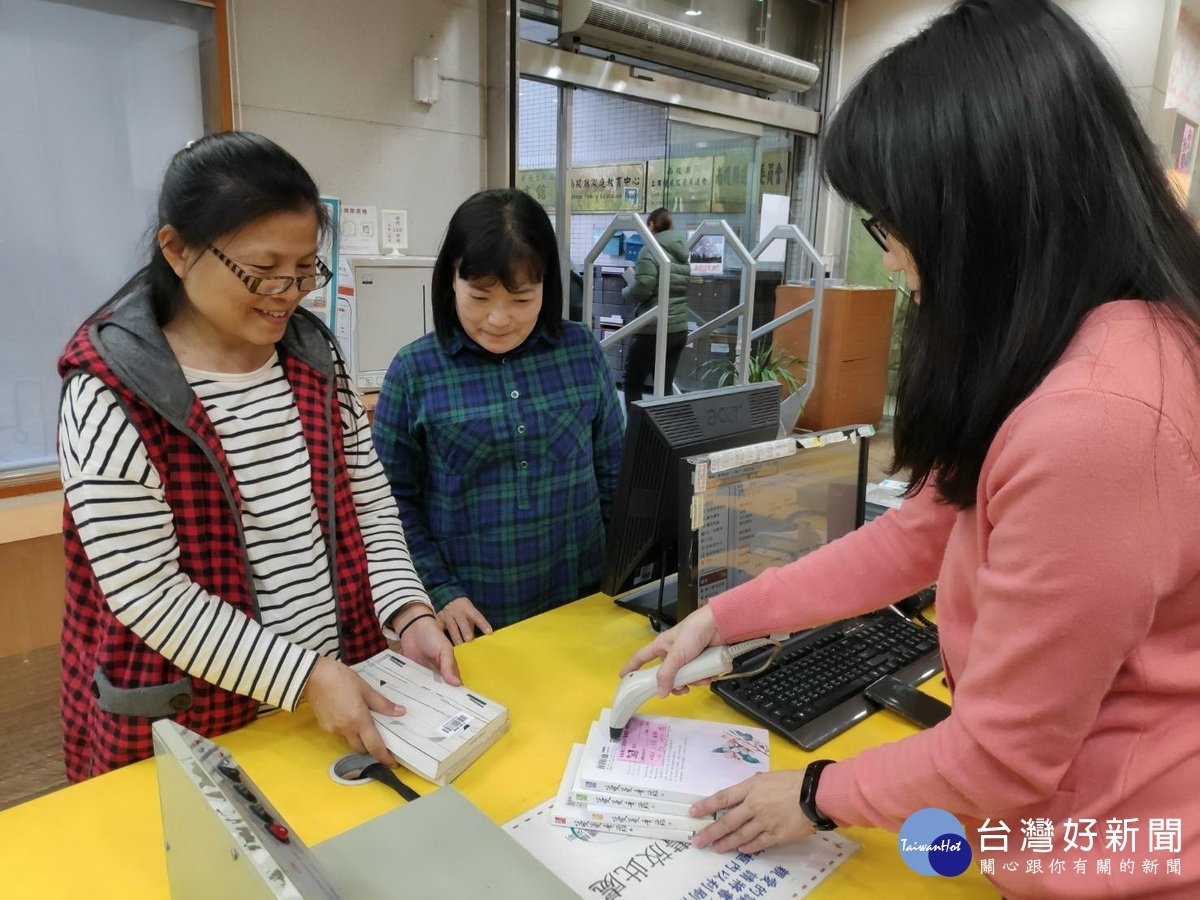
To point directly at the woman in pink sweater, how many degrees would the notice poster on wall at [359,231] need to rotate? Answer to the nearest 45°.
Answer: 0° — it already faces them

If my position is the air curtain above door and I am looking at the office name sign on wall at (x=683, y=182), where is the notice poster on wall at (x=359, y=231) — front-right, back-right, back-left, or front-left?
back-left

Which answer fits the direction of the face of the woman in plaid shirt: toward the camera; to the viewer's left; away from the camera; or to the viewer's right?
toward the camera

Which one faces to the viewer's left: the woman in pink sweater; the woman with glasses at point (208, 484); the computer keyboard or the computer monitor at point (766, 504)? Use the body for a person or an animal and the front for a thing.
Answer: the woman in pink sweater

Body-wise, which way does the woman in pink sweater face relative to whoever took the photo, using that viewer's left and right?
facing to the left of the viewer

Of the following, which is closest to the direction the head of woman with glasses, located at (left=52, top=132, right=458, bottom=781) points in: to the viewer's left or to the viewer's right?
to the viewer's right

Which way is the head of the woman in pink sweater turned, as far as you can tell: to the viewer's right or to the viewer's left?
to the viewer's left

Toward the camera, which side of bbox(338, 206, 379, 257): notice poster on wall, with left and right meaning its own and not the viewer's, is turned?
front

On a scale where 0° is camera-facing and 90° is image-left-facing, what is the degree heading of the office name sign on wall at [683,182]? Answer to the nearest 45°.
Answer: approximately 0°

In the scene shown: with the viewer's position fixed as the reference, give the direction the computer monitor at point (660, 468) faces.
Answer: facing away from the viewer and to the left of the viewer

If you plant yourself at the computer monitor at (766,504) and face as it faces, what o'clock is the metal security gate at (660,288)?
The metal security gate is roughly at 7 o'clock from the computer monitor.

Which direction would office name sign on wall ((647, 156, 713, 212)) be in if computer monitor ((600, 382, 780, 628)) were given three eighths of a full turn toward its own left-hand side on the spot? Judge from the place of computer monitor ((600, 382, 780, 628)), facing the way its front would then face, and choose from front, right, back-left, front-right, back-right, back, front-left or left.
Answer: back

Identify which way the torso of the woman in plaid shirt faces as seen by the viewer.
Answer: toward the camera
